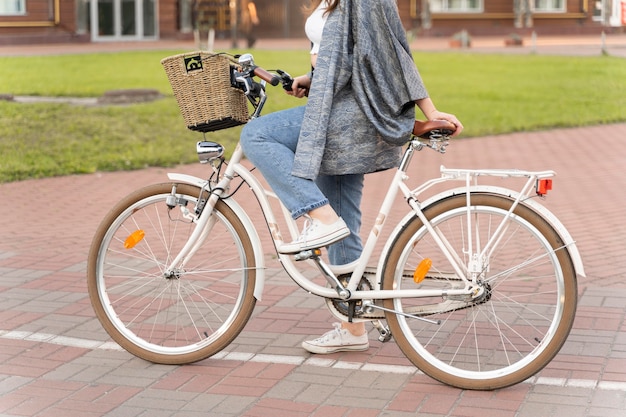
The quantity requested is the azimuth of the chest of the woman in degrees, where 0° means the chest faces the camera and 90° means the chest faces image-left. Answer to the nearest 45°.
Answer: approximately 90°

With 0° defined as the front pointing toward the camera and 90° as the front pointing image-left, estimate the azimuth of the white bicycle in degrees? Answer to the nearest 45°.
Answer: approximately 90°
